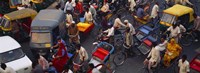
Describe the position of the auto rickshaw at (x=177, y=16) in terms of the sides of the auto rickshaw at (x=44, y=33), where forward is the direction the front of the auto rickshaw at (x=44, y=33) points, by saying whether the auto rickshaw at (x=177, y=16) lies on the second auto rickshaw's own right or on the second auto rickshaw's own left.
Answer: on the second auto rickshaw's own left

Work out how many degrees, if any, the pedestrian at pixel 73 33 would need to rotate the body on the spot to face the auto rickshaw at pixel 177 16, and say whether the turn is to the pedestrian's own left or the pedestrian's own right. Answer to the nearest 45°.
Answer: approximately 90° to the pedestrian's own left

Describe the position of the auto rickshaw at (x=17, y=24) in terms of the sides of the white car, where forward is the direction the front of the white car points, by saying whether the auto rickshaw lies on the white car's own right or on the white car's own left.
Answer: on the white car's own left

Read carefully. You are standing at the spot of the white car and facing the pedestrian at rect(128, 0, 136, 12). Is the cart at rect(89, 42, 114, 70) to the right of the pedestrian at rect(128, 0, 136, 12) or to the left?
right

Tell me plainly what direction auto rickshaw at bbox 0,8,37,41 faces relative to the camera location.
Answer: facing the viewer and to the left of the viewer

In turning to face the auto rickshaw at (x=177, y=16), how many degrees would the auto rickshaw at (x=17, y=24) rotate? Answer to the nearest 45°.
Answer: approximately 180°
